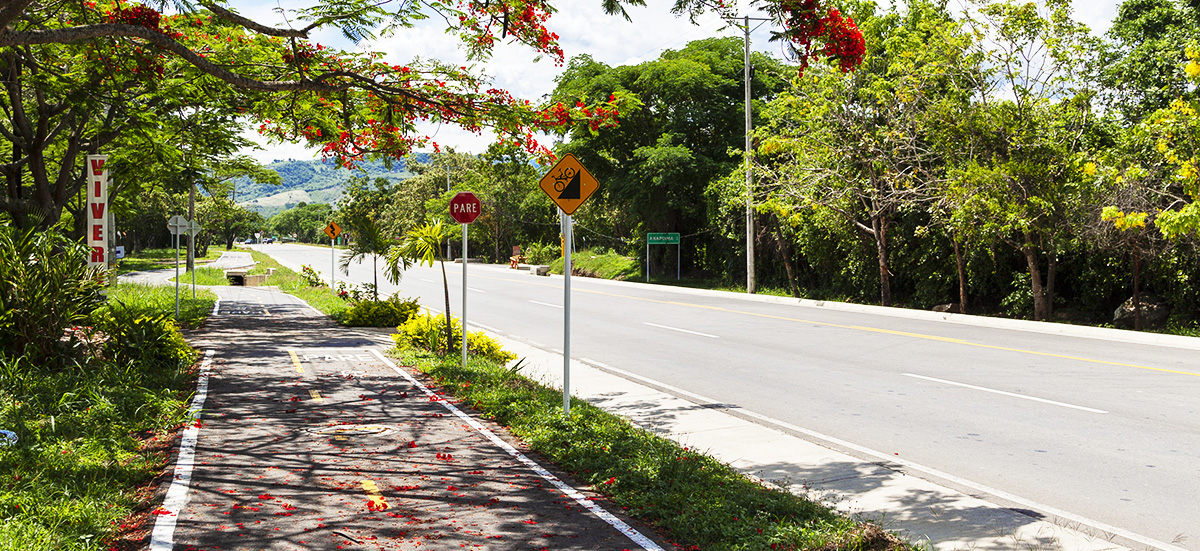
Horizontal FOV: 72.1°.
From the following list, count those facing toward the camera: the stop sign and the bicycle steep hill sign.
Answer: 2

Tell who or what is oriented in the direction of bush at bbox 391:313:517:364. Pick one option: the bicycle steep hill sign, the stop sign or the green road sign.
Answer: the green road sign

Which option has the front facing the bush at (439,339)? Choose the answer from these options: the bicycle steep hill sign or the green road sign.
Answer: the green road sign

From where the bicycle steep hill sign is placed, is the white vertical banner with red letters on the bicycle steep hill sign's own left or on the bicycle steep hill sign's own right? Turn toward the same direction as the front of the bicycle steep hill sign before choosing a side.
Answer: on the bicycle steep hill sign's own right

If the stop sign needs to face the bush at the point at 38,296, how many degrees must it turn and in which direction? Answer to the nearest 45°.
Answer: approximately 90° to its right

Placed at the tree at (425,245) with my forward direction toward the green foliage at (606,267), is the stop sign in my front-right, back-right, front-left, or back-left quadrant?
back-right

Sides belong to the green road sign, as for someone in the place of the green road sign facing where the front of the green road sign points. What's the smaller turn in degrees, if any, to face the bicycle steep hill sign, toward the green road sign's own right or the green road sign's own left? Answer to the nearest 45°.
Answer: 0° — it already faces it

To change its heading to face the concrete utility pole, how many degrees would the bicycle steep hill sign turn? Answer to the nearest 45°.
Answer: approximately 180°

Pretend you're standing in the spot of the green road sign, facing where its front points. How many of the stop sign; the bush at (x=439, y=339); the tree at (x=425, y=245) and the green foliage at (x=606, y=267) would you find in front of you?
3

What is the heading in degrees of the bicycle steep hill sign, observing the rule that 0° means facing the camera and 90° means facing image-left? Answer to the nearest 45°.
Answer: approximately 0°
